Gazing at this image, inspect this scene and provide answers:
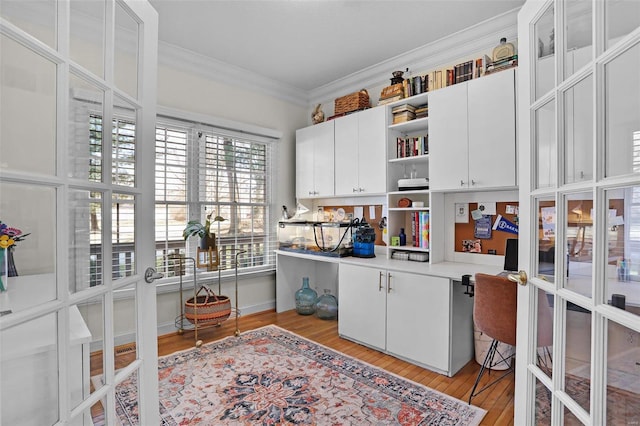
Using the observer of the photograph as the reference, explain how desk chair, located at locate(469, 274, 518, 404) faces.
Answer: facing away from the viewer and to the right of the viewer

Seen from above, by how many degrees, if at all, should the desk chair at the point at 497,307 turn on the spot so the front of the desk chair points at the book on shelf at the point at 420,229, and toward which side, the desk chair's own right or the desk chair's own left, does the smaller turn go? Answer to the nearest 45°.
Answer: approximately 90° to the desk chair's own left

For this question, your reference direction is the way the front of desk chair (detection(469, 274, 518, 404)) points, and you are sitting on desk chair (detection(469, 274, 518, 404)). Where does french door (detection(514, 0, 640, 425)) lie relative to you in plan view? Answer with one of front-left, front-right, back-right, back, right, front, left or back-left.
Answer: back-right

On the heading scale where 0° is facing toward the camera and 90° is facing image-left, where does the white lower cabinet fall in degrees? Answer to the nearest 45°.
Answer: approximately 45°

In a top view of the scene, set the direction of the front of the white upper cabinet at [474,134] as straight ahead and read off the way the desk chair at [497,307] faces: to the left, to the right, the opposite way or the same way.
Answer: the opposite way

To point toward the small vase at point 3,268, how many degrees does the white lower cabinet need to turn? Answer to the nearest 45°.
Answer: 0° — it already faces it
